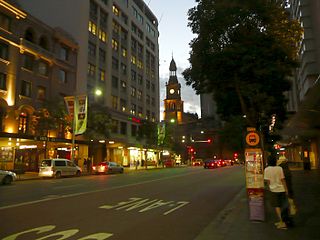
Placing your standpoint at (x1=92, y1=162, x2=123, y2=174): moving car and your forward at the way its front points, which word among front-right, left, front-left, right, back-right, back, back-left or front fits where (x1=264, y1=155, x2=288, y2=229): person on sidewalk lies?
back-right

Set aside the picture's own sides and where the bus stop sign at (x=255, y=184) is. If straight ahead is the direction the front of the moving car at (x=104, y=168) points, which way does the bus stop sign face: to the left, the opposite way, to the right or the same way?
the opposite way

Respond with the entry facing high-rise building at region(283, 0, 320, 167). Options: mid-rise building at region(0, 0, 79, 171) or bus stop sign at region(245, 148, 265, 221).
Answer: mid-rise building at region(0, 0, 79, 171)

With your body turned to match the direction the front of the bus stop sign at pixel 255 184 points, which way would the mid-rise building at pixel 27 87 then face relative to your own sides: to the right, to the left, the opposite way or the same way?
to the left

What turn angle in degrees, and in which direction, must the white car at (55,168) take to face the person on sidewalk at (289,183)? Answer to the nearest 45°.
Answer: approximately 135° to its right

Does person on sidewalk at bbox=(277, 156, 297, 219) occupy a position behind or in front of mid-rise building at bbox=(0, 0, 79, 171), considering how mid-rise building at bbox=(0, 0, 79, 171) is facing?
in front

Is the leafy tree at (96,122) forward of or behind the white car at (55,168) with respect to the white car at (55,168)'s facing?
forward

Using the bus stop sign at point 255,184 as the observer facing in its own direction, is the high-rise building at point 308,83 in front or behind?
behind

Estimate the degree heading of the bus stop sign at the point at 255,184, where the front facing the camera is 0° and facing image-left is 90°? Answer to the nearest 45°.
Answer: approximately 0°

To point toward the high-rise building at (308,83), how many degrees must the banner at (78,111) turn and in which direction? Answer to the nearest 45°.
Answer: approximately 45° to its left
